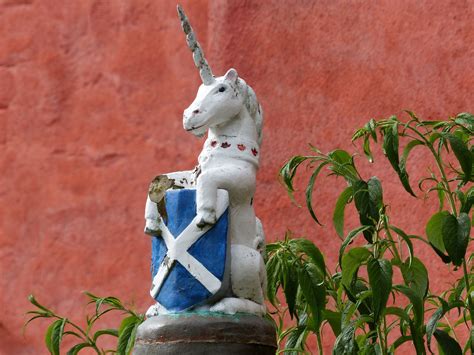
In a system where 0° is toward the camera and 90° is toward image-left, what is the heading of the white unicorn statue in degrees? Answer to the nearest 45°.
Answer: approximately 45°
